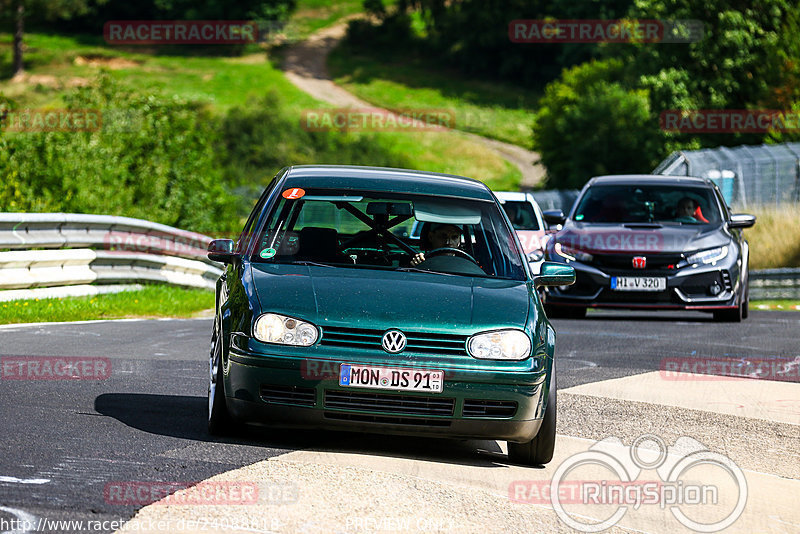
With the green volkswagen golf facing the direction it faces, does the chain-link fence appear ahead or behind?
behind

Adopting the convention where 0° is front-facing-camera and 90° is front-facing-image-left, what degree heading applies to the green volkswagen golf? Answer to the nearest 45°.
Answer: approximately 0°

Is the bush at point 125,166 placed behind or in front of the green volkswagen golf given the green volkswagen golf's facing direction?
behind

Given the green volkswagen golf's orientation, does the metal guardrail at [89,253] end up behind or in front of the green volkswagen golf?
behind
